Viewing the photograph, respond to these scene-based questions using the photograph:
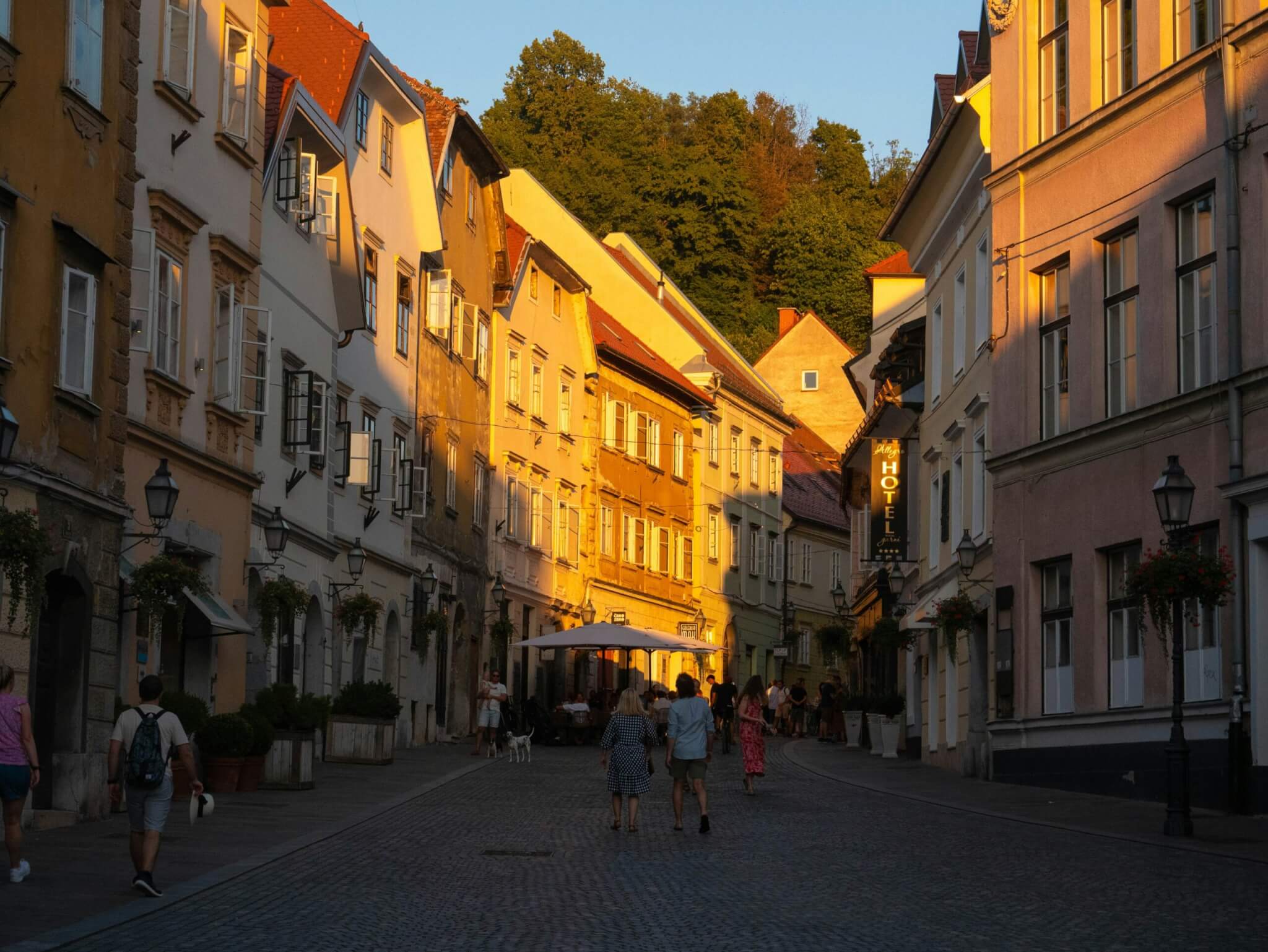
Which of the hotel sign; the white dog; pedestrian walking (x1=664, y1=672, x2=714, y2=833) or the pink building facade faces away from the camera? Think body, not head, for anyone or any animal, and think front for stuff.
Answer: the pedestrian walking

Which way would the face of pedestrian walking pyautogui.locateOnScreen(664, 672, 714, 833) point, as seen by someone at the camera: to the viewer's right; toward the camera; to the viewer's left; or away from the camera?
away from the camera

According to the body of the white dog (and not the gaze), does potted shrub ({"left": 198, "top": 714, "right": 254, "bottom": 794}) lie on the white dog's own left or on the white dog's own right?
on the white dog's own left

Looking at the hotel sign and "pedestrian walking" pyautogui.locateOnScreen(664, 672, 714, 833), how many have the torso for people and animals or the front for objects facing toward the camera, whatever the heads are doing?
1

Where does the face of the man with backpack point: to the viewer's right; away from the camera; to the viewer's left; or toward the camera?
away from the camera

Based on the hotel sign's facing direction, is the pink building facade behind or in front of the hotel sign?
in front

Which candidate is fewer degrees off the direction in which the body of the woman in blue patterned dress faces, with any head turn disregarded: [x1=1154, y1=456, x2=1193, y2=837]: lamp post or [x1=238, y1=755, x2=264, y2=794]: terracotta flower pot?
the terracotta flower pot

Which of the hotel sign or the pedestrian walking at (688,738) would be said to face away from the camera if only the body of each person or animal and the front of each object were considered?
the pedestrian walking

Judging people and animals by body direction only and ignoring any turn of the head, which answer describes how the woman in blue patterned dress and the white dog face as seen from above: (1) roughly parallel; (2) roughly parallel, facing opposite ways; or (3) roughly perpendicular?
roughly perpendicular

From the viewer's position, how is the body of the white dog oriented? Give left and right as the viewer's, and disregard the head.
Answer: facing to the left of the viewer

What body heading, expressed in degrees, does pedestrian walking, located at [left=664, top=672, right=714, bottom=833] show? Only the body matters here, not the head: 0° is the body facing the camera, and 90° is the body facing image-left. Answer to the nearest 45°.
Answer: approximately 180°

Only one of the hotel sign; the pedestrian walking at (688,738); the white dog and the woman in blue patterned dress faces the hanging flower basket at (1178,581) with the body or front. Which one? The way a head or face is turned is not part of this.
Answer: the hotel sign

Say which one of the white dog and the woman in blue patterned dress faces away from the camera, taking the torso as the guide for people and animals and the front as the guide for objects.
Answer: the woman in blue patterned dress

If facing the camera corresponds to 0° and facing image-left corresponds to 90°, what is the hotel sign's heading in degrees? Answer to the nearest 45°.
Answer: approximately 0°

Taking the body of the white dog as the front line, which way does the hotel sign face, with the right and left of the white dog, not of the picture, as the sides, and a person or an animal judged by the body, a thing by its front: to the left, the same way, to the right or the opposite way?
to the left

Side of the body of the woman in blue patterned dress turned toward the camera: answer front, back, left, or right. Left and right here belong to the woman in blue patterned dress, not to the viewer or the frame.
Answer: back

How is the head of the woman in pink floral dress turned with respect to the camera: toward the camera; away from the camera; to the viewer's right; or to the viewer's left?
away from the camera
